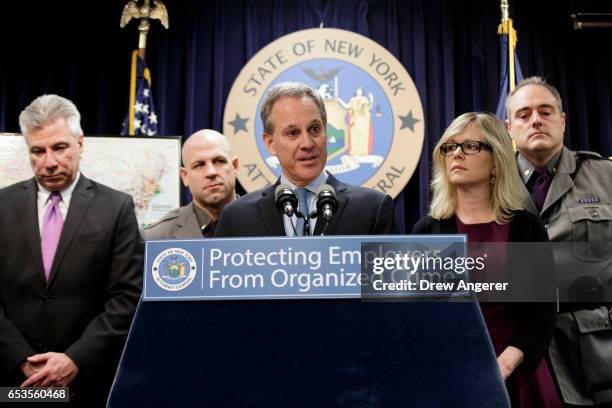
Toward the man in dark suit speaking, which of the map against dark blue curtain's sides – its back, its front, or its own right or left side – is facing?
front

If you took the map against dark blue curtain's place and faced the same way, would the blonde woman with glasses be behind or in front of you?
in front

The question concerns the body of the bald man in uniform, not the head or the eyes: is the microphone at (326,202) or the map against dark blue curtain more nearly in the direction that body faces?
the microphone

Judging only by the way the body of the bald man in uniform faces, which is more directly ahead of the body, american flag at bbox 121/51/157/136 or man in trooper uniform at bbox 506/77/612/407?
the man in trooper uniform

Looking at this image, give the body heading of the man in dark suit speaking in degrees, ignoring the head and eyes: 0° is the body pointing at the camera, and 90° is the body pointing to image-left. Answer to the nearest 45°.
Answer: approximately 0°

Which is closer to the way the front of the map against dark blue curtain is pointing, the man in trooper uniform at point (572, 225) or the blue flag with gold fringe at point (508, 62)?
the man in trooper uniform

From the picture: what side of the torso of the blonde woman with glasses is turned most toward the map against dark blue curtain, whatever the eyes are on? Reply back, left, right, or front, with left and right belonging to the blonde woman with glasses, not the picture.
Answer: right

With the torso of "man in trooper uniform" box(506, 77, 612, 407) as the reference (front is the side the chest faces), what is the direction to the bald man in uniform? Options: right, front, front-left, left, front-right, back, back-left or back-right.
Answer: front-right
